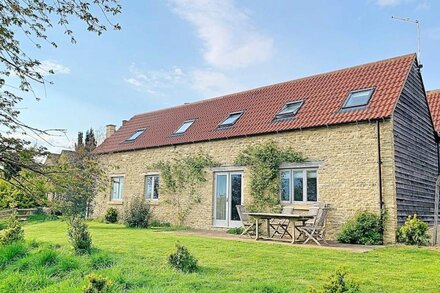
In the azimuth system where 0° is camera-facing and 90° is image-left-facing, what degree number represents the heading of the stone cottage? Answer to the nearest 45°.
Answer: approximately 45°

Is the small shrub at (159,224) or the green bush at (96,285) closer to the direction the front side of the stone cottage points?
the green bush
